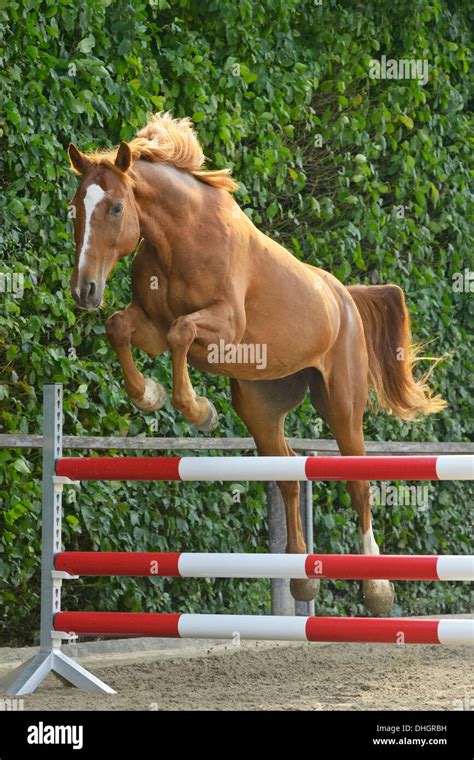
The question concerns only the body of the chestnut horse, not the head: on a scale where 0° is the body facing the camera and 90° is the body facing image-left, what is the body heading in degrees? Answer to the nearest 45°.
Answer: approximately 45°
